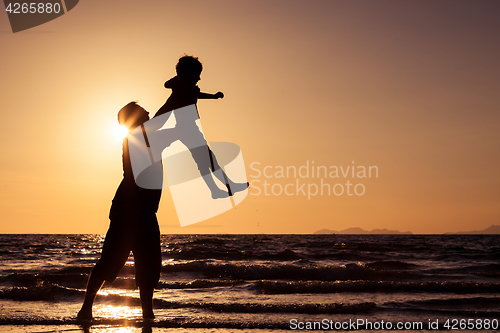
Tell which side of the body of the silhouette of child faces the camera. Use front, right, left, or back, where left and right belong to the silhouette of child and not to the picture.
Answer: right

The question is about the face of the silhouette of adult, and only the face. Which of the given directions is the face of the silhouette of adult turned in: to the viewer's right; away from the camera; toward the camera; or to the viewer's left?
to the viewer's right
